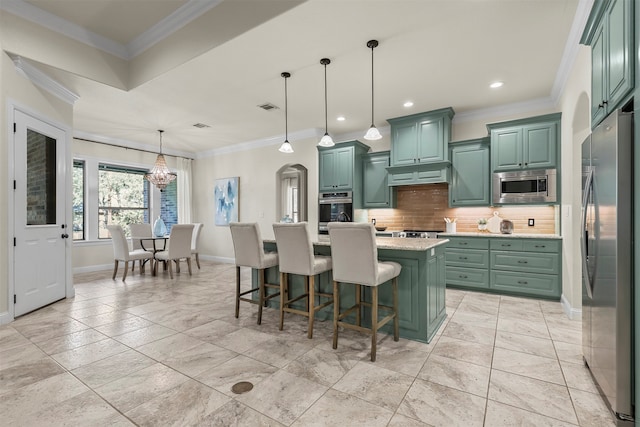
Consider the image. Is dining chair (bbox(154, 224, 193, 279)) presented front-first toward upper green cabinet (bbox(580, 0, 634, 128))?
no

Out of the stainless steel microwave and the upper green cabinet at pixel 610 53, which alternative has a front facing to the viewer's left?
the upper green cabinet

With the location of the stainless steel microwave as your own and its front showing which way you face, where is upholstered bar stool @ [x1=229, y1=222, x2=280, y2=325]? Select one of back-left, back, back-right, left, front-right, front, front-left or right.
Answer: front-right

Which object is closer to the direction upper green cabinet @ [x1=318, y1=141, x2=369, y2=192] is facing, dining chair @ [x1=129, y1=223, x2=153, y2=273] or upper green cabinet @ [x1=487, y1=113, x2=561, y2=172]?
the dining chair

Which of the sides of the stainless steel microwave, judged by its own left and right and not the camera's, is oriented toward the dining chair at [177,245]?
right

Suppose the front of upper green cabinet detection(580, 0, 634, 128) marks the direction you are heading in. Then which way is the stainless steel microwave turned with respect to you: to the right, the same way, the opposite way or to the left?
to the left

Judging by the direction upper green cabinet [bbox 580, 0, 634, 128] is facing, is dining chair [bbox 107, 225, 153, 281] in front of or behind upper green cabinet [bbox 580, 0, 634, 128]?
in front

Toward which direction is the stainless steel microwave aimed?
toward the camera

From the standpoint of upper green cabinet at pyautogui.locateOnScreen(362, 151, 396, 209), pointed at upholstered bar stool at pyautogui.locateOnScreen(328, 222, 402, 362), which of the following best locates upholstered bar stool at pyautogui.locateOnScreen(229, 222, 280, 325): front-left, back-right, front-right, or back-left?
front-right

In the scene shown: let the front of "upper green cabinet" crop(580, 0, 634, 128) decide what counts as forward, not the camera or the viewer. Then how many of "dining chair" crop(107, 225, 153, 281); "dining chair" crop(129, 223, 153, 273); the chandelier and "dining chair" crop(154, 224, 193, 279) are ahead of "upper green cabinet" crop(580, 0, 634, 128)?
4

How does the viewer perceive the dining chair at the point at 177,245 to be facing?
facing away from the viewer and to the left of the viewer

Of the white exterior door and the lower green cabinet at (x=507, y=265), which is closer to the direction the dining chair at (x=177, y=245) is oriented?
the white exterior door

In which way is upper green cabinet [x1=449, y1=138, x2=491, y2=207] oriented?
toward the camera

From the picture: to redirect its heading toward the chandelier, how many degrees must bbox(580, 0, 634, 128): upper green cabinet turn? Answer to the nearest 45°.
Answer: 0° — it already faces it

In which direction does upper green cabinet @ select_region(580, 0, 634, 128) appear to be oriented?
to the viewer's left

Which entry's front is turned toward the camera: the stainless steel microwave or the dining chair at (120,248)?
the stainless steel microwave

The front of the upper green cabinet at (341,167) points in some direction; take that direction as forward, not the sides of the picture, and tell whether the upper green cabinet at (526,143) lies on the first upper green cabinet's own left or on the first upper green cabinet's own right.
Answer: on the first upper green cabinet's own left

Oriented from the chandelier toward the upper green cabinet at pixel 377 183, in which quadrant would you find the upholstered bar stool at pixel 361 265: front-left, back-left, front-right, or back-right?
front-right

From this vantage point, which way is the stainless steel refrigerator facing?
to the viewer's left
